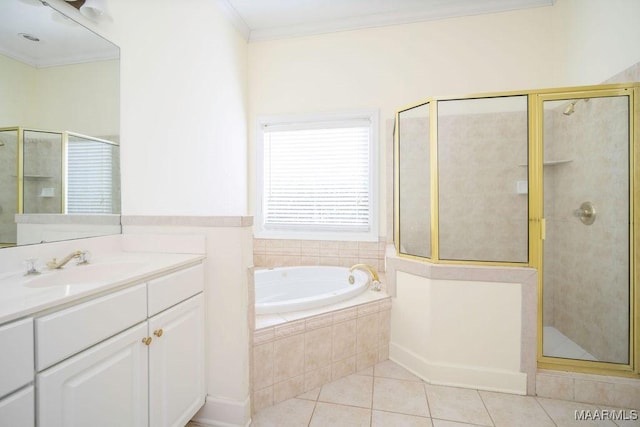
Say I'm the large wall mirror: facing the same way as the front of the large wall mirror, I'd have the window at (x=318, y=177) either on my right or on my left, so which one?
on my left

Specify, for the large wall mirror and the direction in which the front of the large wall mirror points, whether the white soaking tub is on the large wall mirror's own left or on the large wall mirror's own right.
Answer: on the large wall mirror's own left

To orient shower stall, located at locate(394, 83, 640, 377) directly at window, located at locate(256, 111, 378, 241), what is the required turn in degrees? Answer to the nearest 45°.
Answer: approximately 90° to its right

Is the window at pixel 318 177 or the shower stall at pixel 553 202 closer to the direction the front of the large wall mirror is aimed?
the shower stall

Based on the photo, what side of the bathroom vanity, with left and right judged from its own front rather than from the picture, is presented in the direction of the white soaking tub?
left

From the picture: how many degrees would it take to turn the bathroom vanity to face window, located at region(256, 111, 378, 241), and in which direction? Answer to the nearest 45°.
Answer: approximately 90° to its left

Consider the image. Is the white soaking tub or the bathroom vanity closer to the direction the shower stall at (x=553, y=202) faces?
the bathroom vanity

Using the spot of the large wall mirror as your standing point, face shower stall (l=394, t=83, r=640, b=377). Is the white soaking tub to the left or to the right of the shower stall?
left

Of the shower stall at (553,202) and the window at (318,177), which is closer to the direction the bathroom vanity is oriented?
the shower stall

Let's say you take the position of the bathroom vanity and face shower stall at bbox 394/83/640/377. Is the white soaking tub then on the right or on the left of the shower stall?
left

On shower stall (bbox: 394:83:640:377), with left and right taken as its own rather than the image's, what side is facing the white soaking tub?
right

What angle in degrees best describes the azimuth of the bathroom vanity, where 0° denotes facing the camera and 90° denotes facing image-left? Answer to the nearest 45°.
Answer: approximately 315°
